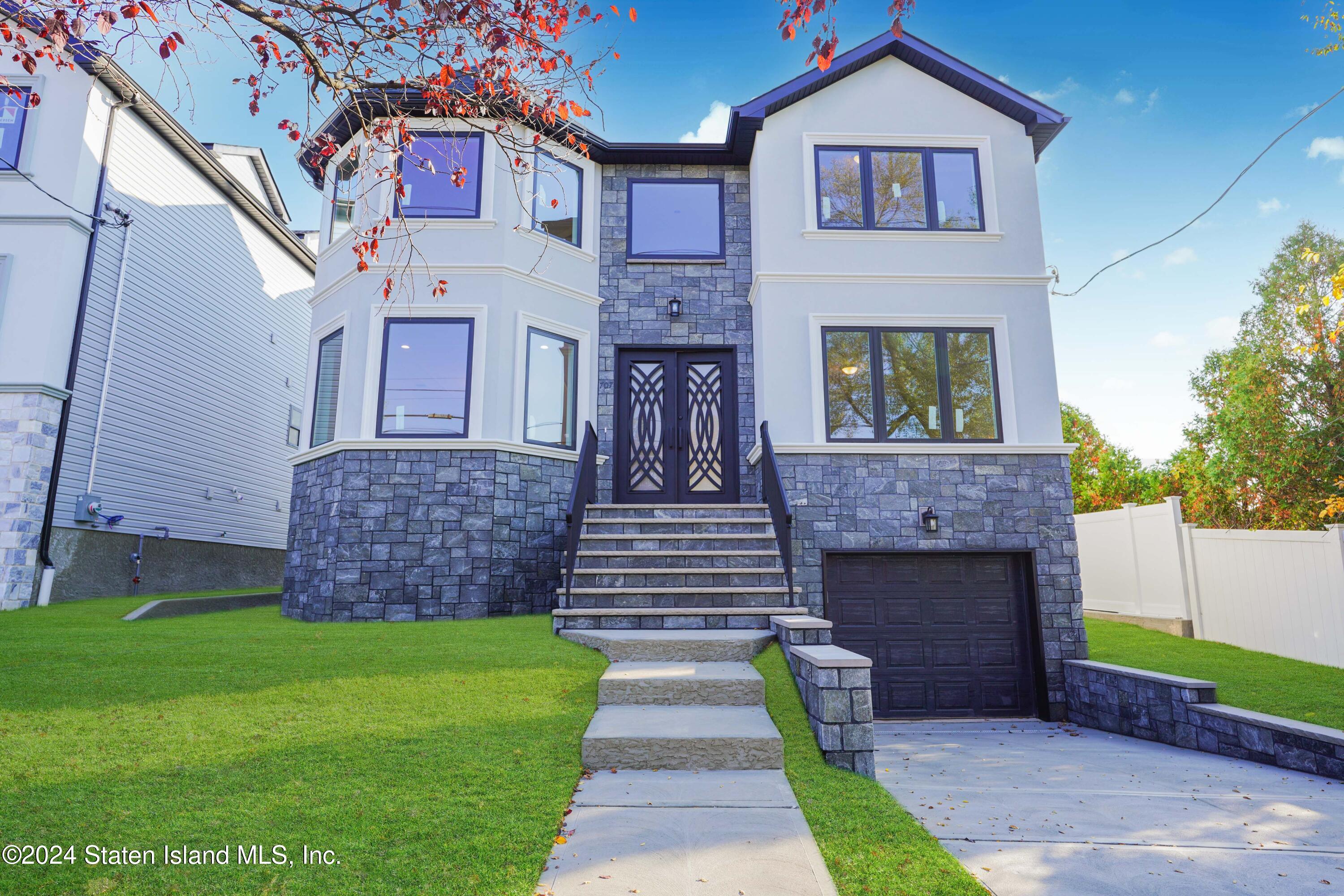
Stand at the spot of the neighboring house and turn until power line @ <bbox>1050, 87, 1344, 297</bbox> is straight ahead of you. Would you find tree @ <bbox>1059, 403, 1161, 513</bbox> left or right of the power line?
left

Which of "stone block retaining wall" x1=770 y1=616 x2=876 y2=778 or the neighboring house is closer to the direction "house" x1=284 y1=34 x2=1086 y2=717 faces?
the stone block retaining wall

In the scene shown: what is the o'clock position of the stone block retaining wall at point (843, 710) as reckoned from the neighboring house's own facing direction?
The stone block retaining wall is roughly at 10 o'clock from the neighboring house.

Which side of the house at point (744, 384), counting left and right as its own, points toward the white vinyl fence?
left

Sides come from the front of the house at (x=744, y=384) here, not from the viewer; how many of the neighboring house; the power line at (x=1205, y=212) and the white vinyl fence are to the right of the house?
1

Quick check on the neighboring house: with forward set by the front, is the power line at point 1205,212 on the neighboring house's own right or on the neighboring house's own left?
on the neighboring house's own left

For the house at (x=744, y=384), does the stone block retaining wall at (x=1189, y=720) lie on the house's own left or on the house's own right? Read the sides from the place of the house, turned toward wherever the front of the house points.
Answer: on the house's own left

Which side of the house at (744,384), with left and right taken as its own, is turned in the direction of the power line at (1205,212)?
left

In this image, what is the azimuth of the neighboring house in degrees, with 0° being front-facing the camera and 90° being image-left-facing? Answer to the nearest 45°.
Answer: approximately 45°

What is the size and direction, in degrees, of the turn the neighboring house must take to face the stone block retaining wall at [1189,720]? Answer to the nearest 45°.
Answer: approximately 90° to its left

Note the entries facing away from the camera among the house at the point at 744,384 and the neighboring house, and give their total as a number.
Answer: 0

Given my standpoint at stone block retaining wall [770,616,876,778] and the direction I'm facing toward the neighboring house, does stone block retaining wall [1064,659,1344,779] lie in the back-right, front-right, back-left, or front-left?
back-right

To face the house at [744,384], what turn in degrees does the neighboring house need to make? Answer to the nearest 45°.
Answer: approximately 90° to its left

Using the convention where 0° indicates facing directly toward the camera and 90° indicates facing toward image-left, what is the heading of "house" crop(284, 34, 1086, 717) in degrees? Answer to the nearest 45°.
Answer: approximately 0°

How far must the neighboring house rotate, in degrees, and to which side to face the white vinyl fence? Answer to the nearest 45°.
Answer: approximately 90° to its left

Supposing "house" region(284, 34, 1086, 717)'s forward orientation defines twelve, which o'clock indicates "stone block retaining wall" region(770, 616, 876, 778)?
The stone block retaining wall is roughly at 12 o'clock from the house.
